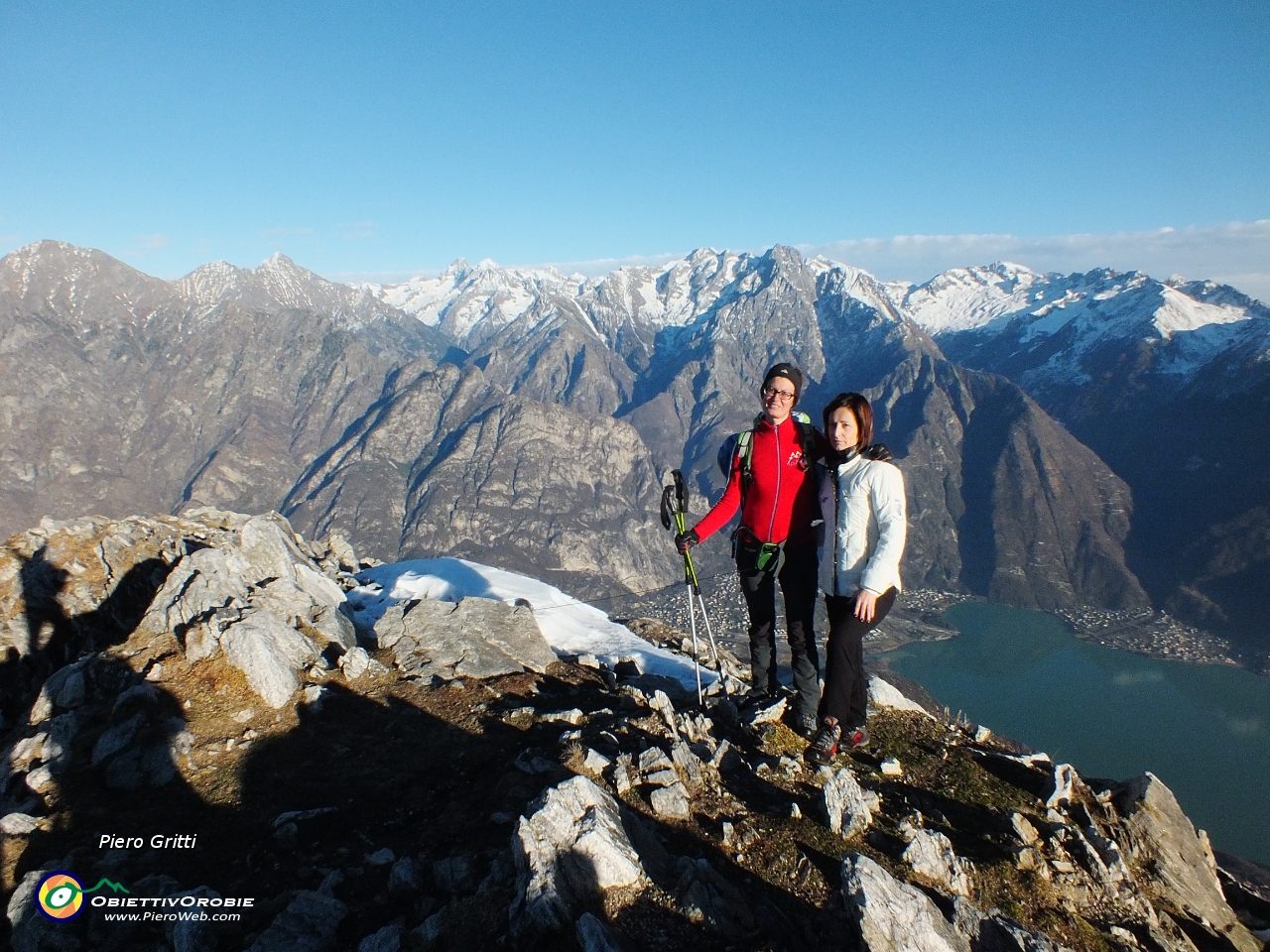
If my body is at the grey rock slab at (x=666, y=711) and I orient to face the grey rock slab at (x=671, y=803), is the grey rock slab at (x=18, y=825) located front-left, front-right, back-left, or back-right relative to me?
front-right

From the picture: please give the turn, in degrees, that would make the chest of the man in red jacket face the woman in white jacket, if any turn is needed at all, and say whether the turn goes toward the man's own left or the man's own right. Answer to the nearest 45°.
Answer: approximately 45° to the man's own left

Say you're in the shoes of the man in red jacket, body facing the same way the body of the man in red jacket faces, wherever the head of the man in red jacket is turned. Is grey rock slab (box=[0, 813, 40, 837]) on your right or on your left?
on your right

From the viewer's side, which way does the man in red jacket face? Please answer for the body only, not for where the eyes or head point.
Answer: toward the camera

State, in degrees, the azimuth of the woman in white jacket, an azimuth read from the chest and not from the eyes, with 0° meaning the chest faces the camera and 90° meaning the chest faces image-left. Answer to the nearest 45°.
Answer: approximately 45°

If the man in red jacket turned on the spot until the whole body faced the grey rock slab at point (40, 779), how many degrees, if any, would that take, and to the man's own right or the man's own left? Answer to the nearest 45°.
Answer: approximately 90° to the man's own right

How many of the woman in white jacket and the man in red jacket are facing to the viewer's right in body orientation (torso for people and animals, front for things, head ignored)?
0

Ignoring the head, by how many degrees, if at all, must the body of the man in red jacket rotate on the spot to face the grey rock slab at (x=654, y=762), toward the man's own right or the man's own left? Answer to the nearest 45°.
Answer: approximately 45° to the man's own right

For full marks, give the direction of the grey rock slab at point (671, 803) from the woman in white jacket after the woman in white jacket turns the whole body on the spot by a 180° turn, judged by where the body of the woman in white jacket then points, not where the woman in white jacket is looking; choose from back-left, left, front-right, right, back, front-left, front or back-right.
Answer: back

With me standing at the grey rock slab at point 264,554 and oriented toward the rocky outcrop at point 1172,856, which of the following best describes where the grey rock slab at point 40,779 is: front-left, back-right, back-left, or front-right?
front-right

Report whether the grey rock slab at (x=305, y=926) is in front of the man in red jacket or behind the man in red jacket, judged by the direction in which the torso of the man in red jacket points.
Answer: in front

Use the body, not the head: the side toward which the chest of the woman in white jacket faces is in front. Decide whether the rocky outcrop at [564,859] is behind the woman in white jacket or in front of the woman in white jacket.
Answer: in front
